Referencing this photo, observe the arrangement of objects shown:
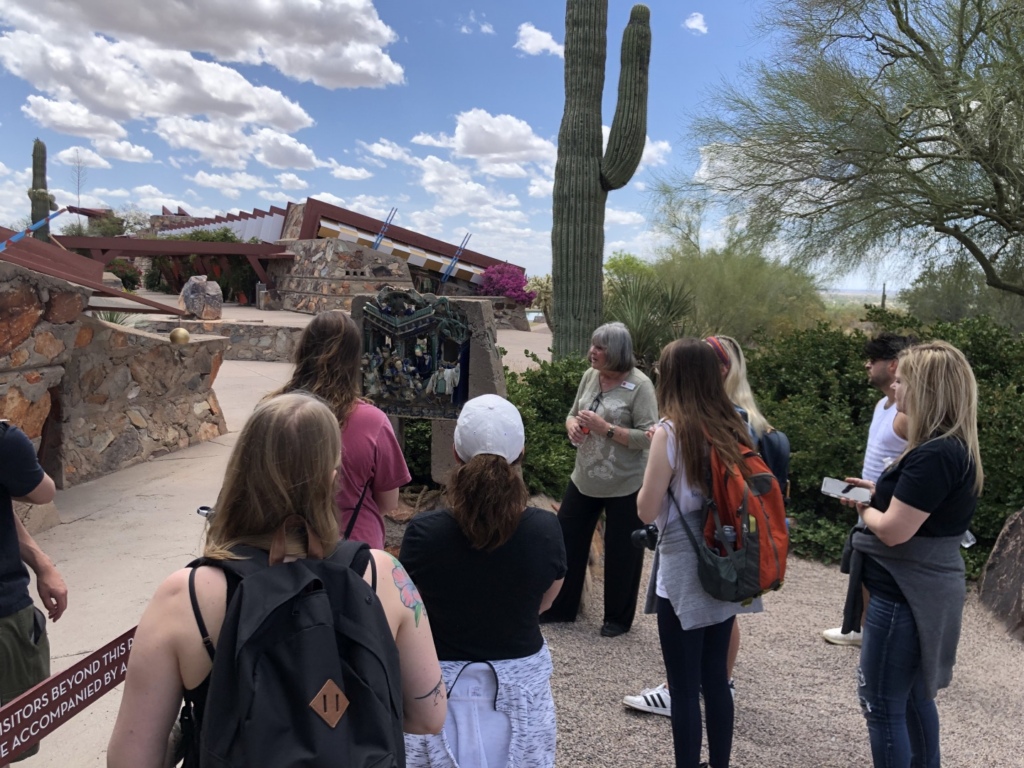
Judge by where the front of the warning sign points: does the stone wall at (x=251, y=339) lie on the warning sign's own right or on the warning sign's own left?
on the warning sign's own left

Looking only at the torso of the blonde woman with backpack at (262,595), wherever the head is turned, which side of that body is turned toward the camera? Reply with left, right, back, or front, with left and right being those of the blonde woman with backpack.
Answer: back

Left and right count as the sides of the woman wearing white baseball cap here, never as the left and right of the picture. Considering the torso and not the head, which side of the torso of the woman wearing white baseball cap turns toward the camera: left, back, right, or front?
back

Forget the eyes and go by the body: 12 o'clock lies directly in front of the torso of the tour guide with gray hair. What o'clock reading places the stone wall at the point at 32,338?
The stone wall is roughly at 2 o'clock from the tour guide with gray hair.

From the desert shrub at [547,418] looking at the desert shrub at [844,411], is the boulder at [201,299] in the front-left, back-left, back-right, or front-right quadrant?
back-left

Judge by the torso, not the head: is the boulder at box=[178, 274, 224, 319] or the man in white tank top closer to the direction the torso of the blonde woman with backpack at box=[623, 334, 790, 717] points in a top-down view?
the boulder

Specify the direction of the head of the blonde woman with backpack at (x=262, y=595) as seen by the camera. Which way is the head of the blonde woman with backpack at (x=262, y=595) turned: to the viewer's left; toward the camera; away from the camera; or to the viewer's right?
away from the camera

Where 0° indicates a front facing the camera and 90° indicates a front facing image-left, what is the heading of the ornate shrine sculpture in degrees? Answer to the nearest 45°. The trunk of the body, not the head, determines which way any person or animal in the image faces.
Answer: approximately 0°

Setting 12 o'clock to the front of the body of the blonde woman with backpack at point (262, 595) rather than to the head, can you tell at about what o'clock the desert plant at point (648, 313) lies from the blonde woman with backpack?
The desert plant is roughly at 1 o'clock from the blonde woman with backpack.

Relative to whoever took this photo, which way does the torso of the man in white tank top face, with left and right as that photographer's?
facing to the left of the viewer

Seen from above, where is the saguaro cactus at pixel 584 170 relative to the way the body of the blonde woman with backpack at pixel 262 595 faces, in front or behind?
in front
